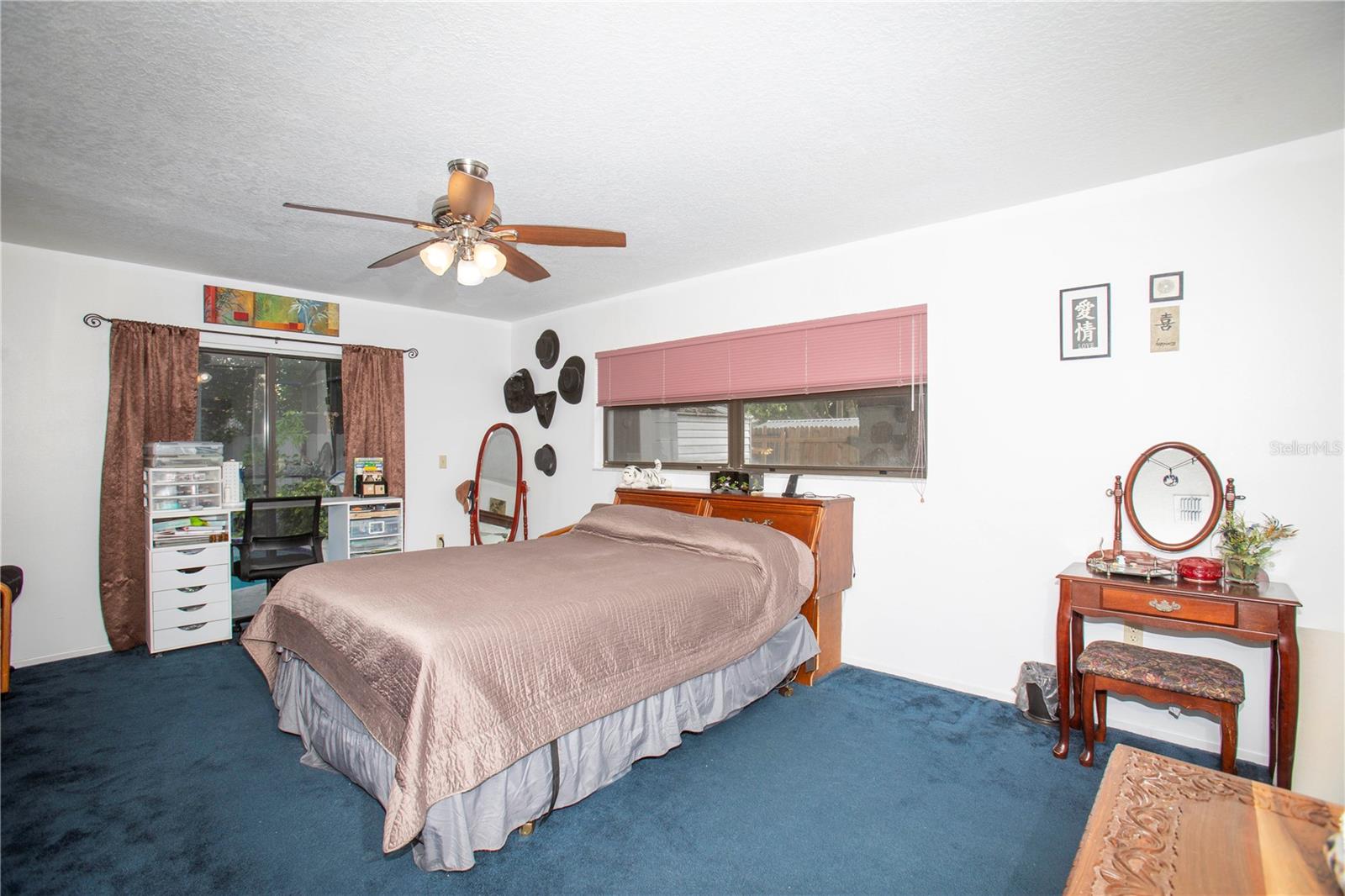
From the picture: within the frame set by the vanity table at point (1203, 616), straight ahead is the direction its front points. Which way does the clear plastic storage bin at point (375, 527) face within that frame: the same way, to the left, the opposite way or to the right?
to the left

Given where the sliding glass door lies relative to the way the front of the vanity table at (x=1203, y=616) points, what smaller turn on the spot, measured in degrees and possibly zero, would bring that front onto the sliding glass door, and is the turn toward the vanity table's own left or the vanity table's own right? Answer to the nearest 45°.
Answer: approximately 90° to the vanity table's own right

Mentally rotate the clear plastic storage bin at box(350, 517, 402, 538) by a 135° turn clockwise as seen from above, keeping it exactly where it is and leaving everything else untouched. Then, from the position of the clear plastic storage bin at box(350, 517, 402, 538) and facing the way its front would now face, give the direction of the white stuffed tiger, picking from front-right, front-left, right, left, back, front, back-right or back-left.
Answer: back

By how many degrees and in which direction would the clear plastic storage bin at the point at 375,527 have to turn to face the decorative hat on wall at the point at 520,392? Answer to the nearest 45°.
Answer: approximately 90° to its left

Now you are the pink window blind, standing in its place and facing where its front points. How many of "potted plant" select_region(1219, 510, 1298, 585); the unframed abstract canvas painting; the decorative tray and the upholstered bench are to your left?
3

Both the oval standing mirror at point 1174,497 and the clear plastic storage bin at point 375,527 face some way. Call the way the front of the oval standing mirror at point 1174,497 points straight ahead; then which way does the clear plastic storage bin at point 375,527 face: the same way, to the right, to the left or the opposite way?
to the left

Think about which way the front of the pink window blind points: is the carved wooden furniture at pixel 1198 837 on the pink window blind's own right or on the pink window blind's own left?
on the pink window blind's own left

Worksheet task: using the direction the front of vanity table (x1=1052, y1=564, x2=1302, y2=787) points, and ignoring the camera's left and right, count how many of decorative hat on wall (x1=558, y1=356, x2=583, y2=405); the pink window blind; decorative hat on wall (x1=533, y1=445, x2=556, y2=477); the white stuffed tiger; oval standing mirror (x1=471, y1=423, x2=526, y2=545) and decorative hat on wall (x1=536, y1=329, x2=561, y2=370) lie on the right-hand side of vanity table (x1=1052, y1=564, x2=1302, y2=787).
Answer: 6

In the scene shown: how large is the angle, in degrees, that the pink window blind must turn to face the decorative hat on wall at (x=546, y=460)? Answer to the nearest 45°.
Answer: approximately 90° to its right

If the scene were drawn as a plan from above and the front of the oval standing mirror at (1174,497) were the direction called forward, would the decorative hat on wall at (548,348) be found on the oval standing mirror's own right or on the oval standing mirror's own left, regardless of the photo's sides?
on the oval standing mirror's own right

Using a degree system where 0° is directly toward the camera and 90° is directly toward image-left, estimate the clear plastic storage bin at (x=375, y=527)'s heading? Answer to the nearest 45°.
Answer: approximately 0°
